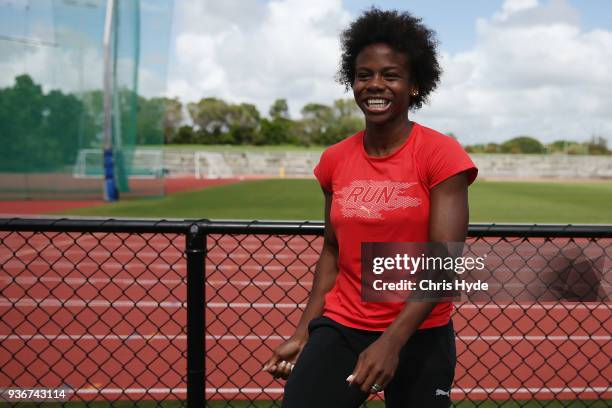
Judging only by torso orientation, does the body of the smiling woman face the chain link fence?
no

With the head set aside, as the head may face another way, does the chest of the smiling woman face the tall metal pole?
no

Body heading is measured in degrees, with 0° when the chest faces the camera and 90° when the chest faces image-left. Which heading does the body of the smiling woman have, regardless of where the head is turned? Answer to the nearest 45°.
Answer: approximately 45°
